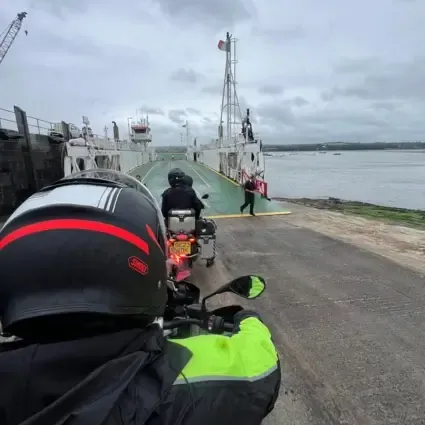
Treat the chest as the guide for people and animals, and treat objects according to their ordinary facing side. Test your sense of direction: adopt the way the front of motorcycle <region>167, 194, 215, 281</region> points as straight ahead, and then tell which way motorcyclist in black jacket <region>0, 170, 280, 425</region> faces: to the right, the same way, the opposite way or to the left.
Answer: the same way

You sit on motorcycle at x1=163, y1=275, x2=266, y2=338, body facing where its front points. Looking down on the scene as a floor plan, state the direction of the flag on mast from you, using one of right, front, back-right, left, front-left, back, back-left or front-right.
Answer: front

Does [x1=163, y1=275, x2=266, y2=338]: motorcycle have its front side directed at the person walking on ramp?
yes

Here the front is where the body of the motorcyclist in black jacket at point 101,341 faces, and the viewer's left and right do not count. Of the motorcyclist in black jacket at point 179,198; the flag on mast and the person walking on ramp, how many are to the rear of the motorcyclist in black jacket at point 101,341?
0

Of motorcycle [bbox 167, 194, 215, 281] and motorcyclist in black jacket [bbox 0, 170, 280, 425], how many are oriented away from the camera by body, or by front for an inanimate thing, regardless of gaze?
2

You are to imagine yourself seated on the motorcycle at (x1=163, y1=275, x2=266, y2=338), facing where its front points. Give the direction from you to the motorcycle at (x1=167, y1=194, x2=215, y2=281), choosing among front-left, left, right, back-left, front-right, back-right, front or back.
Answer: front

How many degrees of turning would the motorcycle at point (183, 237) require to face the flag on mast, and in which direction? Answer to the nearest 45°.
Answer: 0° — it already faces it

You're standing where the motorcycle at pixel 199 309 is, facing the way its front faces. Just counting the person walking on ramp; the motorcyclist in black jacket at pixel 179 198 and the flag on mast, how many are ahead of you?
3

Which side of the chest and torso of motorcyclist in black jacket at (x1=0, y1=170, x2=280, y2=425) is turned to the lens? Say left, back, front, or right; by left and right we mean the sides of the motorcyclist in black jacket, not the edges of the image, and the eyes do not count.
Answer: back

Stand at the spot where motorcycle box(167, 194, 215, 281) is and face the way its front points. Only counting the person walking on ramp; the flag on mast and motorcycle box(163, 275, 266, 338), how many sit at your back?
1

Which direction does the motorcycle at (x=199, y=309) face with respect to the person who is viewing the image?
facing away from the viewer

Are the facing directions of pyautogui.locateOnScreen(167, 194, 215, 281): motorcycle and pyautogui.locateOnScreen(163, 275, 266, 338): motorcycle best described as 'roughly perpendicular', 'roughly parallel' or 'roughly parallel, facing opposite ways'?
roughly parallel

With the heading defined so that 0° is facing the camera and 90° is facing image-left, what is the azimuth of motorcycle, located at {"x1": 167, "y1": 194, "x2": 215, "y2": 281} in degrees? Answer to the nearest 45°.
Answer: approximately 180°

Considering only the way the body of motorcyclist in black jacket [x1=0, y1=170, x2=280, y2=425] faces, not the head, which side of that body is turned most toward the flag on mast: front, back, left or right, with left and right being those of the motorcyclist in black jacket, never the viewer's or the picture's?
front

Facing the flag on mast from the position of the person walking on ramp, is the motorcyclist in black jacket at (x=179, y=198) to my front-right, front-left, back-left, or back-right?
back-left

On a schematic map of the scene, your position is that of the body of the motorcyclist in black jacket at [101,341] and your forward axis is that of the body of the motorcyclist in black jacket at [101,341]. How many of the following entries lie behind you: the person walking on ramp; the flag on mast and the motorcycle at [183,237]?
0
